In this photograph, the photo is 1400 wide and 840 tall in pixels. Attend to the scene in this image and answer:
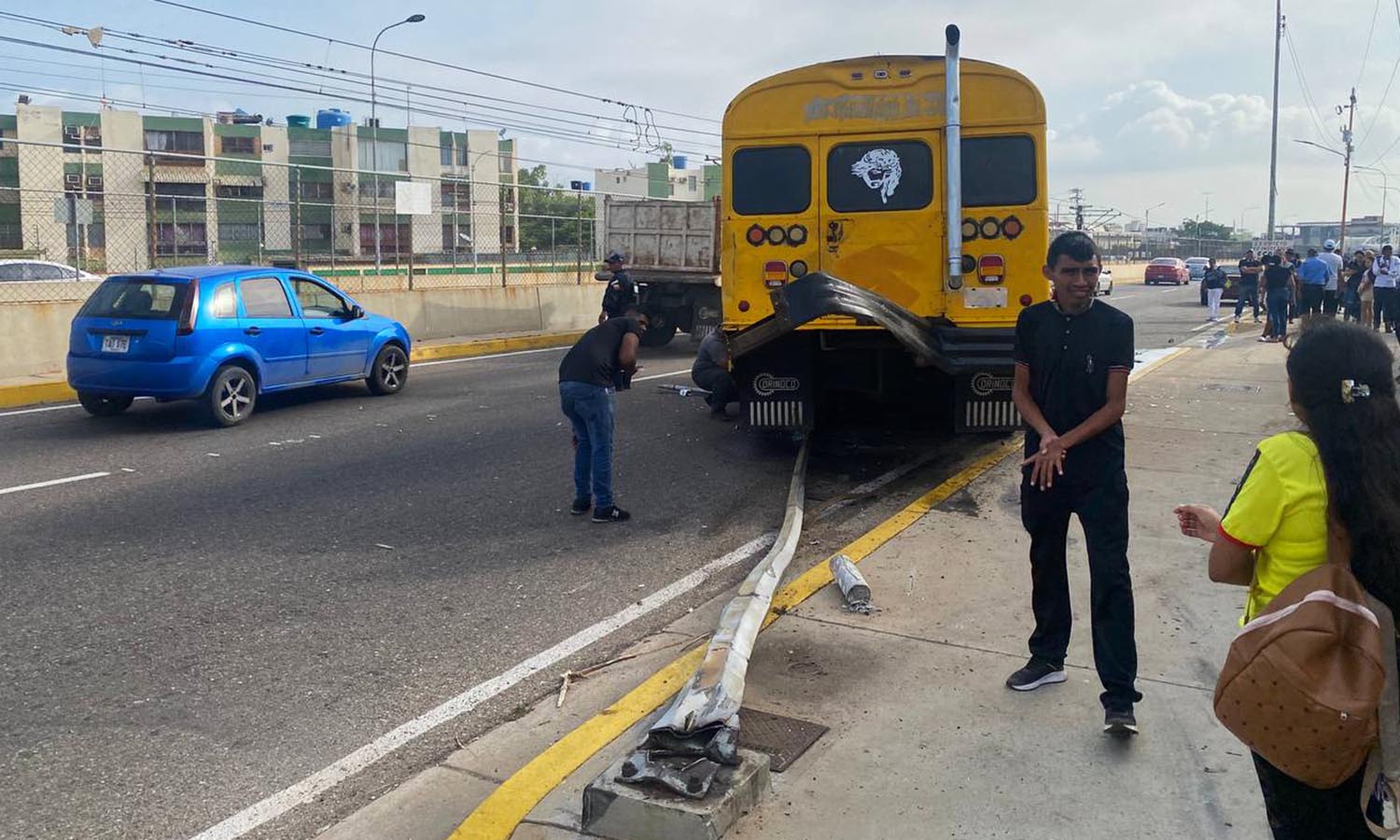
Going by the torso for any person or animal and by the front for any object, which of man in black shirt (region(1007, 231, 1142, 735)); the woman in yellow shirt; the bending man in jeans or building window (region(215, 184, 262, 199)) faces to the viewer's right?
the bending man in jeans

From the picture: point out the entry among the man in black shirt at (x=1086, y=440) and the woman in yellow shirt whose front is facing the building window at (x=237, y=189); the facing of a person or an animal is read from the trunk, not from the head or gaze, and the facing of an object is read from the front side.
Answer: the woman in yellow shirt

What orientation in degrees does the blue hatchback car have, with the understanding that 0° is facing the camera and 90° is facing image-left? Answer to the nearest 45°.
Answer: approximately 225°

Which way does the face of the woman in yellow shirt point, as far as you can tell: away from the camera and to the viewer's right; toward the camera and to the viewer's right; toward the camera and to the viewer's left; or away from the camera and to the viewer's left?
away from the camera and to the viewer's left

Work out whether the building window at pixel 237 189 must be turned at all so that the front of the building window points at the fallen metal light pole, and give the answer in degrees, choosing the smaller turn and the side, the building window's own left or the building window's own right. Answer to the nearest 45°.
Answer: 0° — it already faces it

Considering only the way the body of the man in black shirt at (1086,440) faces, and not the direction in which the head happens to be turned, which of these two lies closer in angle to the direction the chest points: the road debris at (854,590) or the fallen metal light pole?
the fallen metal light pole

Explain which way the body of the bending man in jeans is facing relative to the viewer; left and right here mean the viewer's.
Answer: facing to the right of the viewer

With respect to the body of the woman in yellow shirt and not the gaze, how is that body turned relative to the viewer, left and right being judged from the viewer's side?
facing away from the viewer and to the left of the viewer

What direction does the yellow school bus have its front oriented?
away from the camera

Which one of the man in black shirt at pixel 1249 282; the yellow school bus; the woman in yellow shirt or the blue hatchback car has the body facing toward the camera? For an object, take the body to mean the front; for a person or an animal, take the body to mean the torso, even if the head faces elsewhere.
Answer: the man in black shirt

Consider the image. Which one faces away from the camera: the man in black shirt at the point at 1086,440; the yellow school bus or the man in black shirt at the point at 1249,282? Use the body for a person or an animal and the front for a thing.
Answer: the yellow school bus

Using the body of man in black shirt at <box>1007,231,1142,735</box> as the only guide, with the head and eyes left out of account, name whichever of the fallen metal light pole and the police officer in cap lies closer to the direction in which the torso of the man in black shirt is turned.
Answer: the fallen metal light pole

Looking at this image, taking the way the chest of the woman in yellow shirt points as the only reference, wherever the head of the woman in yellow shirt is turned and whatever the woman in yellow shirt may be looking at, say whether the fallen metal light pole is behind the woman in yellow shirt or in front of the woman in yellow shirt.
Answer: in front

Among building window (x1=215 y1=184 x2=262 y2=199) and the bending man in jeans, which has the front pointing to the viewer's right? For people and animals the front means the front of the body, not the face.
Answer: the bending man in jeans

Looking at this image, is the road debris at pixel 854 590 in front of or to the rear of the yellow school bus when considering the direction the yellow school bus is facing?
to the rear
